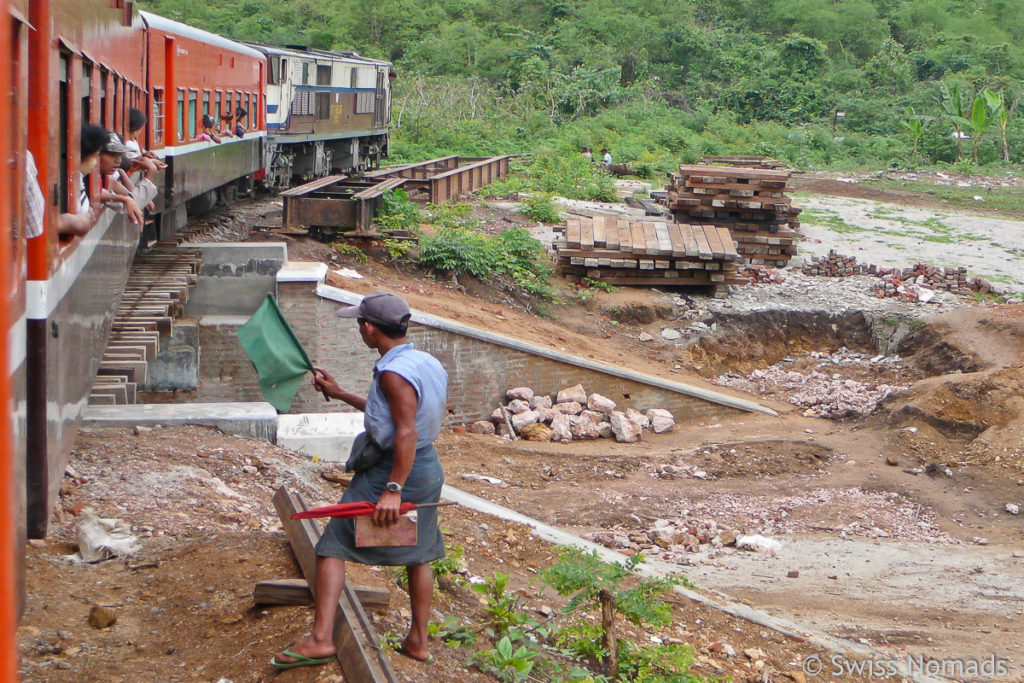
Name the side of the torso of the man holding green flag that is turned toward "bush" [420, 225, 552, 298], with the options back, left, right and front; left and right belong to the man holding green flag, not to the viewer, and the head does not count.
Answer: right

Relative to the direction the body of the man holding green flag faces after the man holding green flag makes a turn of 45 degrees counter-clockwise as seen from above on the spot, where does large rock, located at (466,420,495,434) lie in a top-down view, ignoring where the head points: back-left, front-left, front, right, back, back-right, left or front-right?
back-right

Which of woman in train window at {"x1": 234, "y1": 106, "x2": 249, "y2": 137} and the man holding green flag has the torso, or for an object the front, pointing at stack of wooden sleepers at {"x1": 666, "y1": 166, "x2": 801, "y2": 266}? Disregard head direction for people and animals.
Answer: the woman in train window

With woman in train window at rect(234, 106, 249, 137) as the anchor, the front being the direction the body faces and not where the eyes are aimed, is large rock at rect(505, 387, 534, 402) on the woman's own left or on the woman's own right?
on the woman's own right

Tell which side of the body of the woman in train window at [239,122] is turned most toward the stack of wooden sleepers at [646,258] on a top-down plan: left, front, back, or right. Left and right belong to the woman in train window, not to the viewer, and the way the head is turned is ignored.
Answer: front

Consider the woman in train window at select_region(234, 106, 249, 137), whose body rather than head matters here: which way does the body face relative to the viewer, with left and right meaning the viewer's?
facing to the right of the viewer

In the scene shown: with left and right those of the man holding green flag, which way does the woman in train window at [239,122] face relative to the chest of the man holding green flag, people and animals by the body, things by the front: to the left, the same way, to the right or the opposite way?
the opposite way

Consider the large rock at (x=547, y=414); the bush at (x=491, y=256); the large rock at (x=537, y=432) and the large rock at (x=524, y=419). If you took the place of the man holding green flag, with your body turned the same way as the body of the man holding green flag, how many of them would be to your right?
4

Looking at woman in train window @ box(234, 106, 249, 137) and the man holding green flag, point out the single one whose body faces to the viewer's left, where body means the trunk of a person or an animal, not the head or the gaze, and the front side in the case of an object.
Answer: the man holding green flag

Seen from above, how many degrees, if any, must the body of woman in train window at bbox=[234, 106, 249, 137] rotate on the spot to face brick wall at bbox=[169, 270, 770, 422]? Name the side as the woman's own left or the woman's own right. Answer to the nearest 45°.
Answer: approximately 45° to the woman's own right

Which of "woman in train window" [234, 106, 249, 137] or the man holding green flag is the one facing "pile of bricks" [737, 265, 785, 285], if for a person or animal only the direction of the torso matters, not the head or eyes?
the woman in train window

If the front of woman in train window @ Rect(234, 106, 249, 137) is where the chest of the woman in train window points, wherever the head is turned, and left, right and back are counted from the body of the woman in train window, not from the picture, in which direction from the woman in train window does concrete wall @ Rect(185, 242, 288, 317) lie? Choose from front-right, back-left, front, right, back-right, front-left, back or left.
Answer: right

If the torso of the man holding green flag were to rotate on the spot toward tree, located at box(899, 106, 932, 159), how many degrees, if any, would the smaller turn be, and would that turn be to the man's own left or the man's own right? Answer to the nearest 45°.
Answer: approximately 135° to the man's own right

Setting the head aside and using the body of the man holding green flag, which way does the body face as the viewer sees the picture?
to the viewer's left

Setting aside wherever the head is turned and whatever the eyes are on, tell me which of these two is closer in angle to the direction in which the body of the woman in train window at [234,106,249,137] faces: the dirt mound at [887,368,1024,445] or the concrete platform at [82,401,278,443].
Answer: the dirt mound

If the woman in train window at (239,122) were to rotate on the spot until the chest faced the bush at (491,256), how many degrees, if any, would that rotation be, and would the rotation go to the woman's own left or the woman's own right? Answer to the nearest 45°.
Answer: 0° — they already face it
